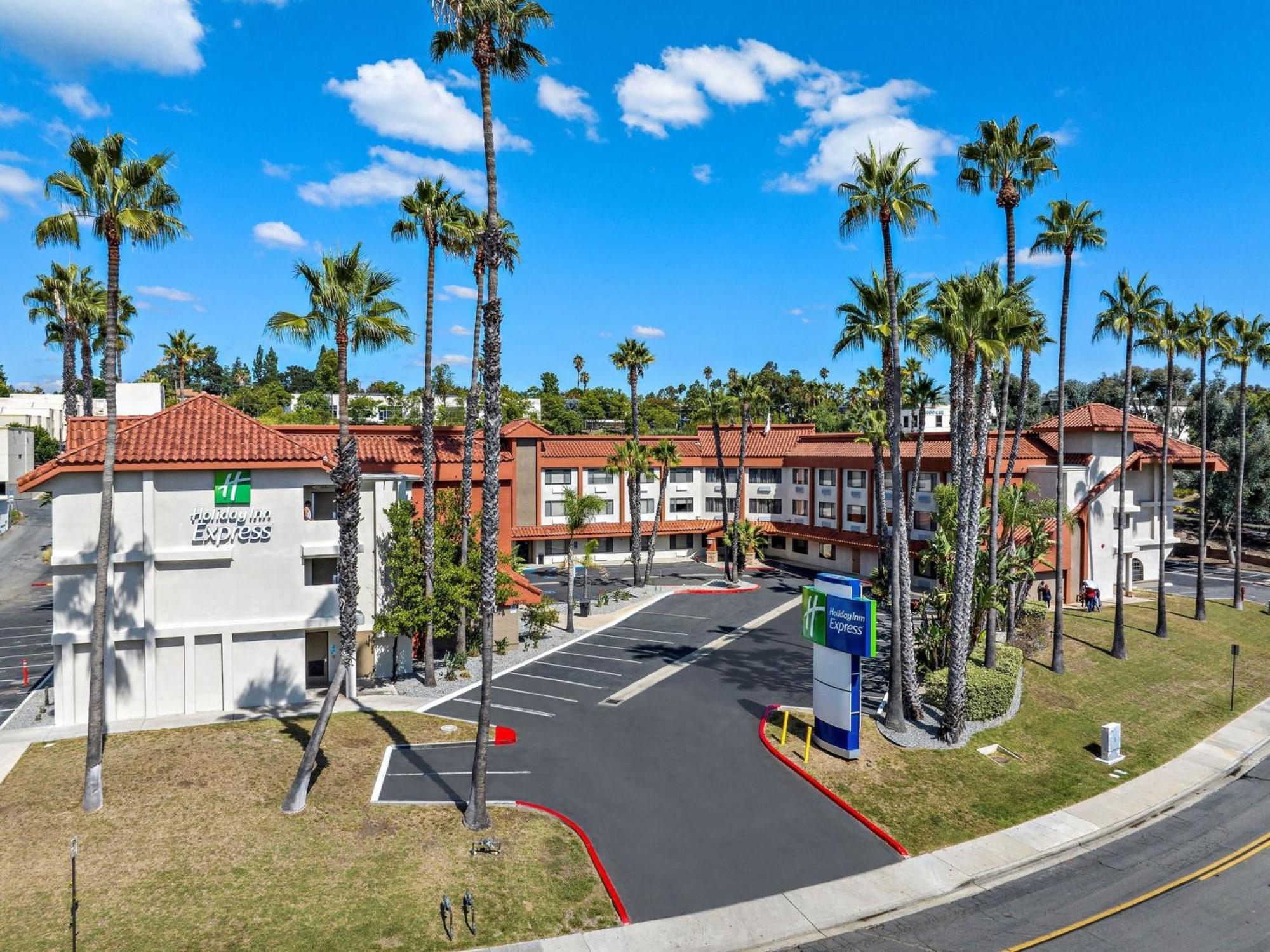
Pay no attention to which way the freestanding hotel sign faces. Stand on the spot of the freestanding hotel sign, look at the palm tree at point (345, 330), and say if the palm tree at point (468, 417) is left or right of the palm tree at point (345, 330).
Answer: right

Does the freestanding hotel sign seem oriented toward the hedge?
no

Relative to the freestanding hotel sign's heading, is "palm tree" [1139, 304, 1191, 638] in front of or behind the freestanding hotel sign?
behind

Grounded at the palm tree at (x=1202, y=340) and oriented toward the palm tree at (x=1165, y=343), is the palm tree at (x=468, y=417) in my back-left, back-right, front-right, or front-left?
front-right

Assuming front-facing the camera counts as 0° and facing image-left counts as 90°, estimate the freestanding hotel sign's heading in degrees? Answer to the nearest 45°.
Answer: approximately 45°

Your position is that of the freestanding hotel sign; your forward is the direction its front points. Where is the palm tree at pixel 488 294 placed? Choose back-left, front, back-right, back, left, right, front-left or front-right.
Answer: front

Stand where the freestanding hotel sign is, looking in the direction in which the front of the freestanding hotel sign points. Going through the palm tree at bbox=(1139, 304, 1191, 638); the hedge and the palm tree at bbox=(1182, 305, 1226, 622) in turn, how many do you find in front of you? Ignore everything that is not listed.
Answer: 0

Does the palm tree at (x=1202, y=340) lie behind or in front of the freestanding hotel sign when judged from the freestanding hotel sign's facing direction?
behind

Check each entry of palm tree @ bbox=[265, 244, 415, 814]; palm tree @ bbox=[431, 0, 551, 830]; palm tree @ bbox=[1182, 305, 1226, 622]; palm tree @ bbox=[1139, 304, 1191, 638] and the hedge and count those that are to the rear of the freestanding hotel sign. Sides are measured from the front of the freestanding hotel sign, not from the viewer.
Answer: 3

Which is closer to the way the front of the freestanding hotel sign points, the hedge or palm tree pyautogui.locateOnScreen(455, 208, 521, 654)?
the palm tree

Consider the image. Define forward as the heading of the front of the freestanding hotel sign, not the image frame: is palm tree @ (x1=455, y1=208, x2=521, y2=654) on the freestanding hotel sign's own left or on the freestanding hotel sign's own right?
on the freestanding hotel sign's own right

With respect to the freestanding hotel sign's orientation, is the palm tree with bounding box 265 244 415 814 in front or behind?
in front

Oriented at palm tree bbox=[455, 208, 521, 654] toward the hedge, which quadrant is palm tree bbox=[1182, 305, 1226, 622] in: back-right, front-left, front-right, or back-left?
front-left

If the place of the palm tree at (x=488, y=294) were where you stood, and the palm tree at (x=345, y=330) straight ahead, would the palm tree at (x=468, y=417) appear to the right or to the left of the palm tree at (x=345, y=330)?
right

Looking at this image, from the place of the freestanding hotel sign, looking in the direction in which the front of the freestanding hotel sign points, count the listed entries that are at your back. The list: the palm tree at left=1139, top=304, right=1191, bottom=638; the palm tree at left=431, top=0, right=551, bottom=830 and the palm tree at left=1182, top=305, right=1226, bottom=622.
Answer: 2
